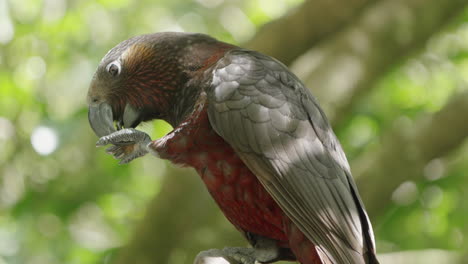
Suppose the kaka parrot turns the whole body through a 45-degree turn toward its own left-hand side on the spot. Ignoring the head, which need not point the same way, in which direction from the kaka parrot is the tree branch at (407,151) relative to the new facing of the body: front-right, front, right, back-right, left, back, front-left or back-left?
back

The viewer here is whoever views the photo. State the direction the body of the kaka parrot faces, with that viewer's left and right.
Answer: facing to the left of the viewer

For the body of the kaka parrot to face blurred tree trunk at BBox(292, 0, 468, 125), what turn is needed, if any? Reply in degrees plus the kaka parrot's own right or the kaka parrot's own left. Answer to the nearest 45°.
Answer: approximately 135° to the kaka parrot's own right
